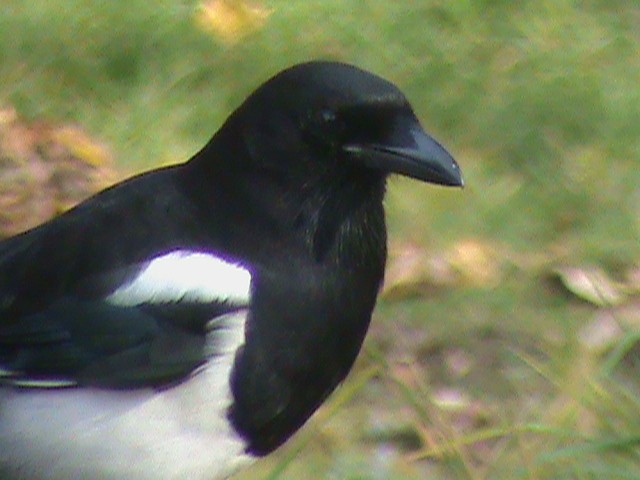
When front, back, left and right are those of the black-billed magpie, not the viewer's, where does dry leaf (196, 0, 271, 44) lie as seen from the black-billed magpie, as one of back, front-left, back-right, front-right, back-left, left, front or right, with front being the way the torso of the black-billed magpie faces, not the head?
left

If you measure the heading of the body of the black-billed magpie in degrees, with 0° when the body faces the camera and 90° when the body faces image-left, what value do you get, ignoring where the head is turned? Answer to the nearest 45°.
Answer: approximately 270°

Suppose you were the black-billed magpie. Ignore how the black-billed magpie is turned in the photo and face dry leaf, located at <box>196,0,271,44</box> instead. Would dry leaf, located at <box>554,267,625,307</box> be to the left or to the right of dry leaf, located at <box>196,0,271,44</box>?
right

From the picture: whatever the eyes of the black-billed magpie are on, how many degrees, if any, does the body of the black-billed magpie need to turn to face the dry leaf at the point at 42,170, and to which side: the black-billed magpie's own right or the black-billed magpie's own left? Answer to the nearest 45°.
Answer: approximately 90° to the black-billed magpie's own left

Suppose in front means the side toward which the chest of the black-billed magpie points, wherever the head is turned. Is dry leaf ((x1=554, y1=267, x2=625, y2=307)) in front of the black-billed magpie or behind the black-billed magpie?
in front
